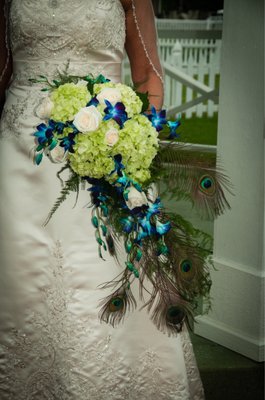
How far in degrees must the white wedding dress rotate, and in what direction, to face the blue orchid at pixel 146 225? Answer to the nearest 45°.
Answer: approximately 45° to its left

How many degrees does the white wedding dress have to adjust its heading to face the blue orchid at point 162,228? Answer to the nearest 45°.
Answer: approximately 45° to its left

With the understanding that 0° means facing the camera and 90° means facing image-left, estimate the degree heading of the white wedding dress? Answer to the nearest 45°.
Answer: approximately 0°

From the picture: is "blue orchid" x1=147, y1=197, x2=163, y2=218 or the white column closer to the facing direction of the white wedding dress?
the blue orchid

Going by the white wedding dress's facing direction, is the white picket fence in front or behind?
behind
